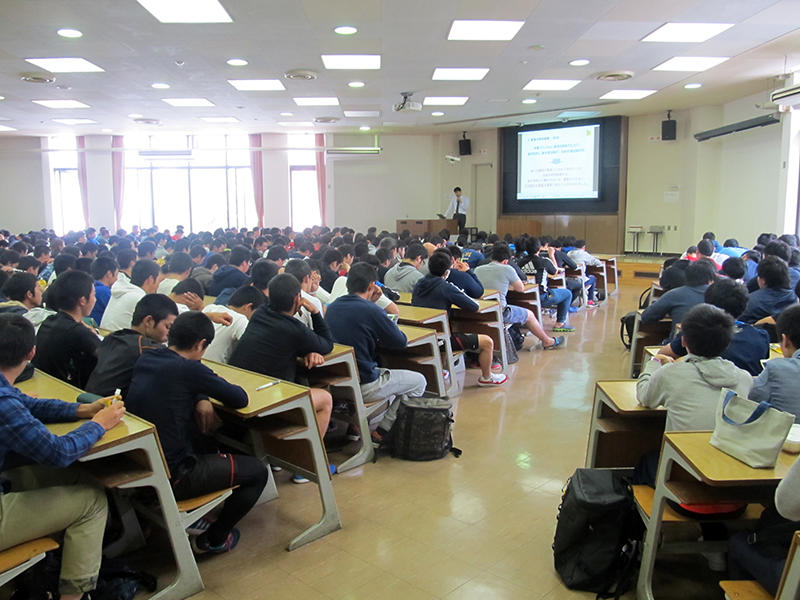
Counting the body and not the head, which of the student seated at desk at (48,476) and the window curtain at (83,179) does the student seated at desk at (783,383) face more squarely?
the window curtain

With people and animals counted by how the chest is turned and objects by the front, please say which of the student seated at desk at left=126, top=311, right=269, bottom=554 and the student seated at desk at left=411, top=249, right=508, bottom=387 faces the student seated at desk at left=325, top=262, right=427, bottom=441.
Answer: the student seated at desk at left=126, top=311, right=269, bottom=554

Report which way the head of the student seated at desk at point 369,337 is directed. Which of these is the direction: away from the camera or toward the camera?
away from the camera

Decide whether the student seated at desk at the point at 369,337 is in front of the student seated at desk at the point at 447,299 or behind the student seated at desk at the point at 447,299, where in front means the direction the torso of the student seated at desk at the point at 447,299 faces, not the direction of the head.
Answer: behind

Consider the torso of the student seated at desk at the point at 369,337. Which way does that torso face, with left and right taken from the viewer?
facing away from the viewer and to the right of the viewer

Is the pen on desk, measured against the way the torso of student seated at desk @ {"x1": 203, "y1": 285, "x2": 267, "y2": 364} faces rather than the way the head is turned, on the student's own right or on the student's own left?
on the student's own right

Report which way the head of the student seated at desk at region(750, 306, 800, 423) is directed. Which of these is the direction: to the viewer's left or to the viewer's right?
to the viewer's left

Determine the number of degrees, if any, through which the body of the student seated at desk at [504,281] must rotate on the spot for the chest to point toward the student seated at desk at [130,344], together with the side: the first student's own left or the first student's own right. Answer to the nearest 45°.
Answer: approximately 135° to the first student's own right

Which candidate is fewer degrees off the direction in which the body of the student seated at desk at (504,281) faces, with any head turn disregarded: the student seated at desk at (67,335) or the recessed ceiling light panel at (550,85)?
the recessed ceiling light panel

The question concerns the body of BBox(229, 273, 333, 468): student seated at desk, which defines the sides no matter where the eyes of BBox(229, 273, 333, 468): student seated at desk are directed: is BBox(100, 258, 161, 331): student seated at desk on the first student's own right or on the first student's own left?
on the first student's own left

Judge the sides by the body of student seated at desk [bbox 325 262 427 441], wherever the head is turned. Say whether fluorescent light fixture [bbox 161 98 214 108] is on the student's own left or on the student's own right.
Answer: on the student's own left

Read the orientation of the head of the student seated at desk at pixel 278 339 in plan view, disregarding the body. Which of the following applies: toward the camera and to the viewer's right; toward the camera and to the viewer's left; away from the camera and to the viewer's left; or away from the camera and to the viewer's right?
away from the camera and to the viewer's right

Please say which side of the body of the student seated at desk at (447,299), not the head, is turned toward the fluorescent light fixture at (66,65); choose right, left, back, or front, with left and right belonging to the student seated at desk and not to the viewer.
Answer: left

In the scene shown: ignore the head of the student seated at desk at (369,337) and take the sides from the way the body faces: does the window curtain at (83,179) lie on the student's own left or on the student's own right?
on the student's own left
